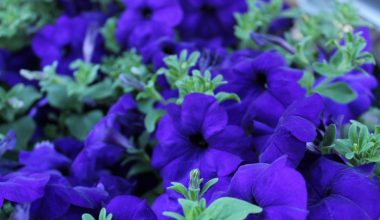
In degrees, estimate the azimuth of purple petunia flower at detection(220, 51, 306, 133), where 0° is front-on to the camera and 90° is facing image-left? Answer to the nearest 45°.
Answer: approximately 0°

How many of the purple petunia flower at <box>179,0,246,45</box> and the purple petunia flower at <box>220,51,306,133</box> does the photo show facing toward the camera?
2

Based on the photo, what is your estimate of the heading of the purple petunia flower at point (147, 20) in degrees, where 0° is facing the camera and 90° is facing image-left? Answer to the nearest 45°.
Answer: approximately 0°
